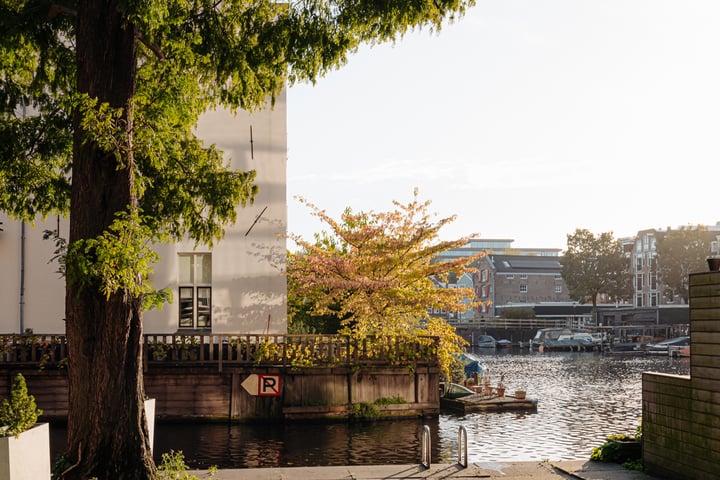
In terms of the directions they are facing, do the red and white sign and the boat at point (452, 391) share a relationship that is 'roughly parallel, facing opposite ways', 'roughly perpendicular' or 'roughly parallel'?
roughly perpendicular

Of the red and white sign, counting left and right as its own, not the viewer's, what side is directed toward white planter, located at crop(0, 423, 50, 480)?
front

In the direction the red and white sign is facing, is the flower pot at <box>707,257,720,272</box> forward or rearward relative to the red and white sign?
forward

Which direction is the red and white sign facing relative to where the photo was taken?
toward the camera

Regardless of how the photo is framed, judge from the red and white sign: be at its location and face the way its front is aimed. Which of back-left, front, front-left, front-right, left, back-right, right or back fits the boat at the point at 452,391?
back-left

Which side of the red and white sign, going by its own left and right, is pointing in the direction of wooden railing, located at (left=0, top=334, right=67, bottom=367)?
right

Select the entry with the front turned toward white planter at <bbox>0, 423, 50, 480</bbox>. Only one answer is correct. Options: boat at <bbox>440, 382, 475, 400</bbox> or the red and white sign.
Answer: the red and white sign

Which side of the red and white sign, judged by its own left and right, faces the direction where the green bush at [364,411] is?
left

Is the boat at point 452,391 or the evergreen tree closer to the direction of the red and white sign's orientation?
the evergreen tree

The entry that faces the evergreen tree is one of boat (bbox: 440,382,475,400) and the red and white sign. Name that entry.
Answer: the red and white sign
